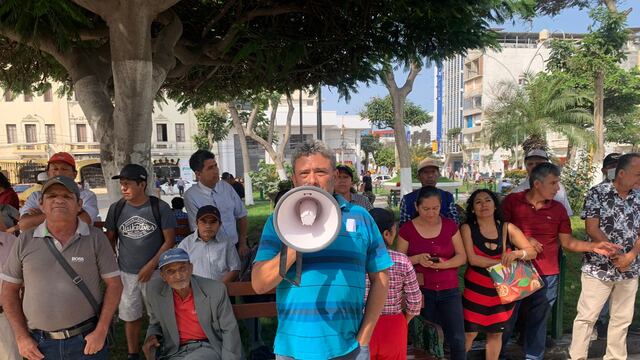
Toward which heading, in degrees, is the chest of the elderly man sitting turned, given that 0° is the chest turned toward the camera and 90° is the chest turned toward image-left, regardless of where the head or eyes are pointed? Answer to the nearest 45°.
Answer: approximately 0°

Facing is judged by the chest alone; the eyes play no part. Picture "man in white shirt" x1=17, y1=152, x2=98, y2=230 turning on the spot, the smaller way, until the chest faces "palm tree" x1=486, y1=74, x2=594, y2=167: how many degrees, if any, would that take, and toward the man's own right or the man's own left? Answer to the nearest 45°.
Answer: approximately 90° to the man's own left

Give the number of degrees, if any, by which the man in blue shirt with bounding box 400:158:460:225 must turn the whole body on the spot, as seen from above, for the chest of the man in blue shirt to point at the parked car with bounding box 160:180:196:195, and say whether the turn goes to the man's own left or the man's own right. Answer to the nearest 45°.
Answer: approximately 135° to the man's own right

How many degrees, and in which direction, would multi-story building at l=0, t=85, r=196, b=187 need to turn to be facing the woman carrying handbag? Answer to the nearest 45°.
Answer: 0° — it already faces them

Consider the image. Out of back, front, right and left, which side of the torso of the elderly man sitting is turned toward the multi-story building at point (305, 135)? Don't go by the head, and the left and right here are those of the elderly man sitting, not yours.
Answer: back

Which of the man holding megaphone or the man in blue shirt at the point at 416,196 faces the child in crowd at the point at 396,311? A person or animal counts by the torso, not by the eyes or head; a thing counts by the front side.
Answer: the man in blue shirt

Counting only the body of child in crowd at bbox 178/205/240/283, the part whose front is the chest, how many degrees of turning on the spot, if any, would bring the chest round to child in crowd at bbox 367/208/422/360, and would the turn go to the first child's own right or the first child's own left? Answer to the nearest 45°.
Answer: approximately 45° to the first child's own left

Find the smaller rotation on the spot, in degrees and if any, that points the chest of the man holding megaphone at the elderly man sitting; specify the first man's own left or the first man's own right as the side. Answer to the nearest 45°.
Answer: approximately 135° to the first man's own right

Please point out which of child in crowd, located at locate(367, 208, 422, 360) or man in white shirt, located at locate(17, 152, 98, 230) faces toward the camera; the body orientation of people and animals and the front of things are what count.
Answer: the man in white shirt

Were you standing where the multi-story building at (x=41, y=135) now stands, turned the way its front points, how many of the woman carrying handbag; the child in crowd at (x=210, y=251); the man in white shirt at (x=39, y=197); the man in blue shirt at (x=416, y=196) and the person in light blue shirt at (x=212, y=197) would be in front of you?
5

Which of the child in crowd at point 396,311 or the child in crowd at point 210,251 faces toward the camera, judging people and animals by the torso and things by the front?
the child in crowd at point 210,251

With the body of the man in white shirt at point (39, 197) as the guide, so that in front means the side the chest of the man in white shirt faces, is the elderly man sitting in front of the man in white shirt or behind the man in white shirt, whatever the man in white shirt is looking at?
in front

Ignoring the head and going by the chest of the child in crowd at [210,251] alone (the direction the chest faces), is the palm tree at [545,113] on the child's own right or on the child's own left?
on the child's own left

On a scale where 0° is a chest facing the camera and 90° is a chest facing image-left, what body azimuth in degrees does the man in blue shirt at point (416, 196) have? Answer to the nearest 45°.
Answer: approximately 0°

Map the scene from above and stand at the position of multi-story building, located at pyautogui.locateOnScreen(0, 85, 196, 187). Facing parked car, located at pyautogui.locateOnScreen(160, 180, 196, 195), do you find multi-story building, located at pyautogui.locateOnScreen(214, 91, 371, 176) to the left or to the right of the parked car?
left

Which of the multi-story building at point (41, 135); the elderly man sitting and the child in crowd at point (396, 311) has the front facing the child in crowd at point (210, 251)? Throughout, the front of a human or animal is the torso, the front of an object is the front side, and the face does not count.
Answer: the multi-story building

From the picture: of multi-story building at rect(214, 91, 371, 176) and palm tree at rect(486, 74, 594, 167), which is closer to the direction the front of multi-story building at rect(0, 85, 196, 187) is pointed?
the palm tree

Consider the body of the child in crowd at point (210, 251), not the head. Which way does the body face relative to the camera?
toward the camera

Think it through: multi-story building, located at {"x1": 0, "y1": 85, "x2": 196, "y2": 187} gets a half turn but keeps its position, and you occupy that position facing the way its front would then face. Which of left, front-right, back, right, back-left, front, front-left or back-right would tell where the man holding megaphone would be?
back
